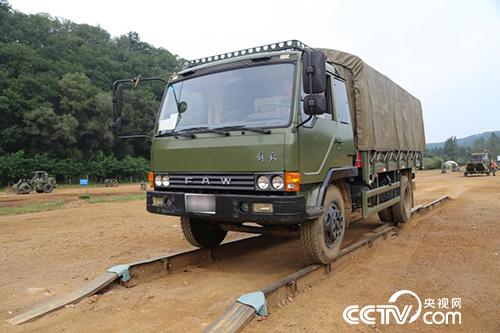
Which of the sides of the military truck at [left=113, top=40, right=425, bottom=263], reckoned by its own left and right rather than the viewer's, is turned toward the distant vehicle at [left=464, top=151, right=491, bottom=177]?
back

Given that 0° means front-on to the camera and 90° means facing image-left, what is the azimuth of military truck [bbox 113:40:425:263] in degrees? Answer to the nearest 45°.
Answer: approximately 45°
